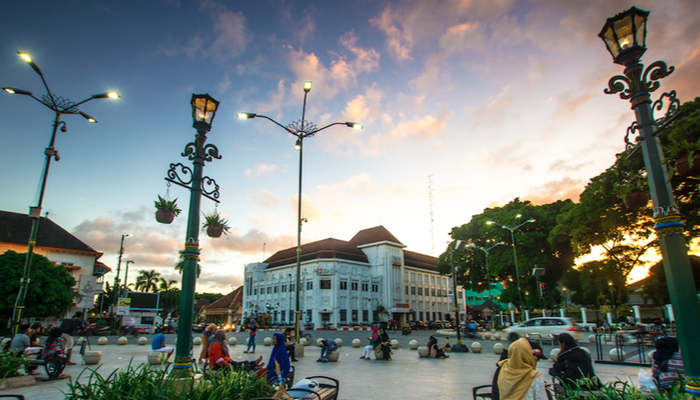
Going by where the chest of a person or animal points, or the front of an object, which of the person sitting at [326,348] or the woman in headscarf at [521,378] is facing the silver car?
the woman in headscarf

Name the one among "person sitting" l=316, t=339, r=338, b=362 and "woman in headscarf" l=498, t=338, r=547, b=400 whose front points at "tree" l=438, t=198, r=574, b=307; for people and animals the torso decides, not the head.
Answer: the woman in headscarf

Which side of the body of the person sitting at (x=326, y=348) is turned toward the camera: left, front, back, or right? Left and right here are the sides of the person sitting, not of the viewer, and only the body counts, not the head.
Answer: left

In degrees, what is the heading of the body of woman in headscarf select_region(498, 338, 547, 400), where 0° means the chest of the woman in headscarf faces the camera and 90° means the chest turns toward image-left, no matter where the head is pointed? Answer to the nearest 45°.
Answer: approximately 180°

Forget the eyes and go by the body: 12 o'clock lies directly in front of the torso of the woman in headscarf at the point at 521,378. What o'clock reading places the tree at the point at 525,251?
The tree is roughly at 12 o'clock from the woman in headscarf.

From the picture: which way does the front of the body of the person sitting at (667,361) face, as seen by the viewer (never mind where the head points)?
away from the camera

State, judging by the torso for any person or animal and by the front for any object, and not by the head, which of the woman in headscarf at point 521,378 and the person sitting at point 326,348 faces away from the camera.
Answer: the woman in headscarf
